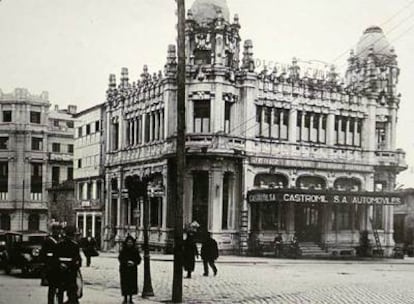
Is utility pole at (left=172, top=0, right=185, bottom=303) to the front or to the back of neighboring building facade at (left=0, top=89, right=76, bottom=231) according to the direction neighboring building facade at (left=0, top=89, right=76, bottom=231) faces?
to the front

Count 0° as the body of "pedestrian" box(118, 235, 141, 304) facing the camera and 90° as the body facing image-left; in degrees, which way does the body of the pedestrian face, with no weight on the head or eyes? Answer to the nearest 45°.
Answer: approximately 0°

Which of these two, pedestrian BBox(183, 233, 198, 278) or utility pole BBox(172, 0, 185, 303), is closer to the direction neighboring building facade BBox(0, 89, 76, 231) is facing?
the utility pole

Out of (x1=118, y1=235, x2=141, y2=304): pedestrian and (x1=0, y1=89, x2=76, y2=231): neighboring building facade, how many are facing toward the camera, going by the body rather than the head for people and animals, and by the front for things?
2

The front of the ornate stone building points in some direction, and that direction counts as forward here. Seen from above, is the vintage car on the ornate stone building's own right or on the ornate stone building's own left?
on the ornate stone building's own right

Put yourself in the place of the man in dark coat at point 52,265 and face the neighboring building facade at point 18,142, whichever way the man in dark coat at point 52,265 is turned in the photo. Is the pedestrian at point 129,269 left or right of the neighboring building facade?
right

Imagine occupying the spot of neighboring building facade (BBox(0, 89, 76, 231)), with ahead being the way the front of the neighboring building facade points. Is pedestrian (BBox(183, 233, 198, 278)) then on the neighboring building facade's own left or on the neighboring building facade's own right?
on the neighboring building facade's own left

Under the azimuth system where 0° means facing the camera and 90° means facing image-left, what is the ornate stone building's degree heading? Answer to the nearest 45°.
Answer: approximately 315°

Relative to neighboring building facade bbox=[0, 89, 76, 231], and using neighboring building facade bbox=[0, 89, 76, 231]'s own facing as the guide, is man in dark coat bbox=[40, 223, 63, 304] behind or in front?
in front

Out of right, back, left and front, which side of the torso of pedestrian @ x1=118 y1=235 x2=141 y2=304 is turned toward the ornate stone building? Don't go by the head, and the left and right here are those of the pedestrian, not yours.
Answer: back
